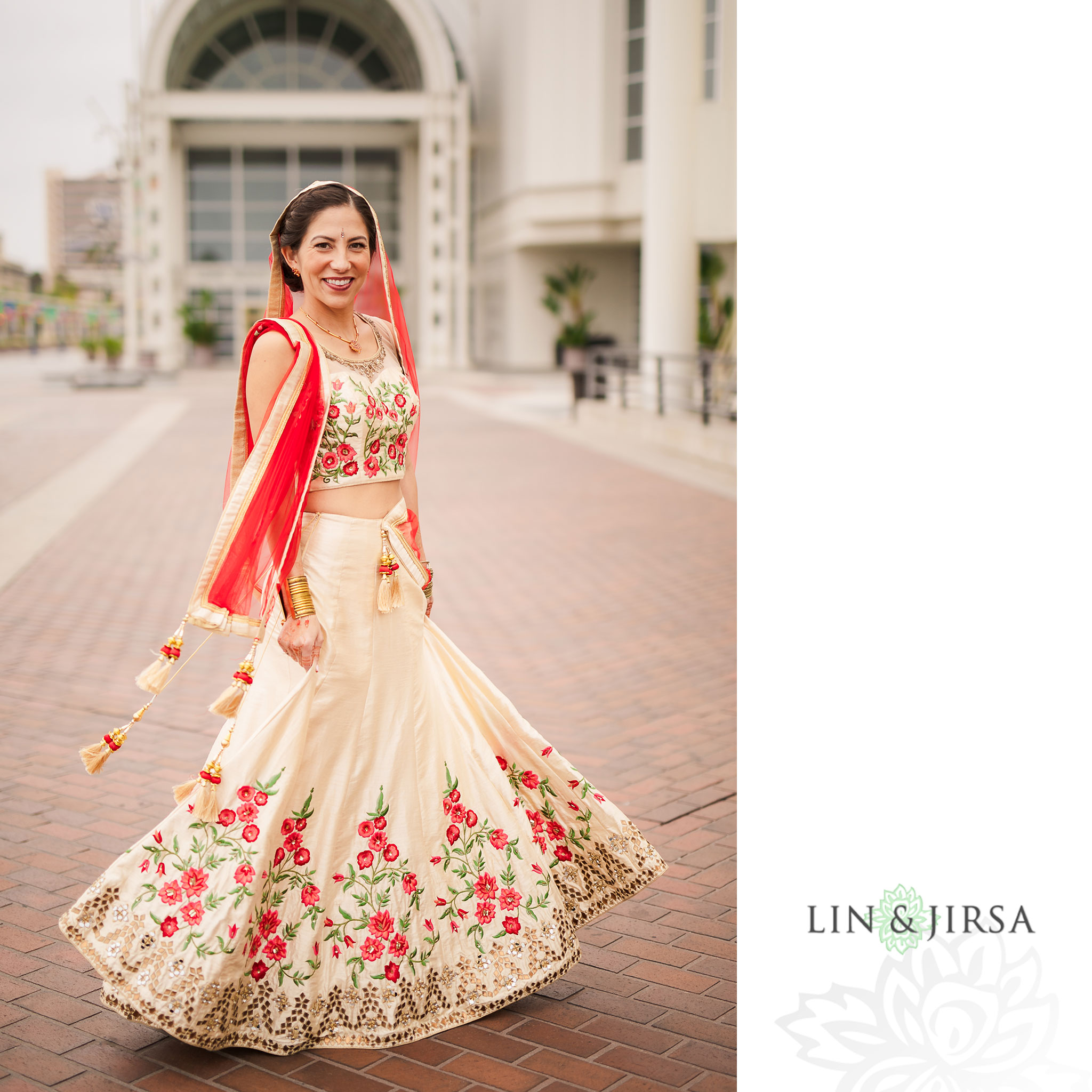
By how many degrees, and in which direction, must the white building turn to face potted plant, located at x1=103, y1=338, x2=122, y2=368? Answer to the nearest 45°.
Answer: approximately 45° to its right

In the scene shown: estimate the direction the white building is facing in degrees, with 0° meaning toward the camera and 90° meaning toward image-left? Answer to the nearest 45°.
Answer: approximately 0°

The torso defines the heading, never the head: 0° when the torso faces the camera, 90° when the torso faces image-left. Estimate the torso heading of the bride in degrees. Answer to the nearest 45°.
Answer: approximately 315°

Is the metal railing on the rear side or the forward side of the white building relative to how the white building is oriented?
on the forward side

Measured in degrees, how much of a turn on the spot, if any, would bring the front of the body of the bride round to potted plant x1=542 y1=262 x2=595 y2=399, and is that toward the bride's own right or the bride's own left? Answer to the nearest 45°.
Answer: approximately 135° to the bride's own left

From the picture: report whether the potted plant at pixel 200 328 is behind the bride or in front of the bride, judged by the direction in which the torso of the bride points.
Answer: behind
